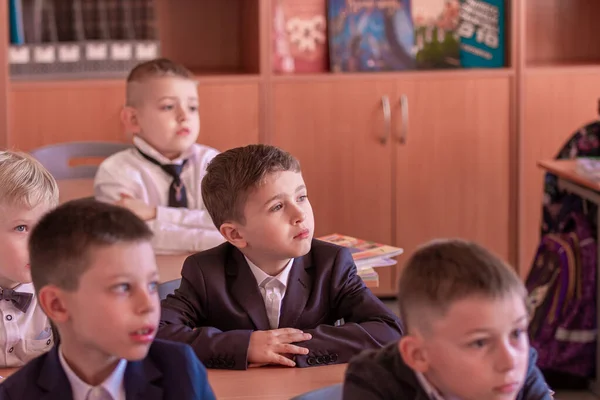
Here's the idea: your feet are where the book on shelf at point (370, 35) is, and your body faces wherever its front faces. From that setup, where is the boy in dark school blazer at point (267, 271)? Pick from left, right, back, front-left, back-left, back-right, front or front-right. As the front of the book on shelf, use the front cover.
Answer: front

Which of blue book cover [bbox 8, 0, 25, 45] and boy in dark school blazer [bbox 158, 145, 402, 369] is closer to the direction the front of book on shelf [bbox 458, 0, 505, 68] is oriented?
the boy in dark school blazer

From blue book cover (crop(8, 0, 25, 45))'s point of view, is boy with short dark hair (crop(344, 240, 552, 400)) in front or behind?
in front

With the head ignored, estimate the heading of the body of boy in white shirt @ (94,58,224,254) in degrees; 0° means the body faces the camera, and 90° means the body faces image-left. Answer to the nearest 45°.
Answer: approximately 315°

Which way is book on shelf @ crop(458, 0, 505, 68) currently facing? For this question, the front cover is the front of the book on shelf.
toward the camera

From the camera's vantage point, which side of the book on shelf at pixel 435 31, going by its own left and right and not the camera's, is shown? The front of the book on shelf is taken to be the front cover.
front

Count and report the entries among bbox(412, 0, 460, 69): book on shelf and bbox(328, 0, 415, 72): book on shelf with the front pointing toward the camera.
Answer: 2

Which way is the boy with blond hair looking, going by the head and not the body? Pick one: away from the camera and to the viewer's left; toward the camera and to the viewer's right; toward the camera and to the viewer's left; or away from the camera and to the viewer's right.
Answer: toward the camera and to the viewer's right

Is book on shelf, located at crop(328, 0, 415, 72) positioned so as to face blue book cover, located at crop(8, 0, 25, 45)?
no

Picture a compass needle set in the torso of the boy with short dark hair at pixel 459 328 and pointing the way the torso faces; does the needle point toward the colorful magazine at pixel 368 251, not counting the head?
no

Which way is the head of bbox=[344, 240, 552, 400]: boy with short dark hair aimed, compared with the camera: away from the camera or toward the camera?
toward the camera

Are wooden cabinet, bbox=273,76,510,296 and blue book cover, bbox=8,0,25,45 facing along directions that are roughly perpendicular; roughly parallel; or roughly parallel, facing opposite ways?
roughly parallel

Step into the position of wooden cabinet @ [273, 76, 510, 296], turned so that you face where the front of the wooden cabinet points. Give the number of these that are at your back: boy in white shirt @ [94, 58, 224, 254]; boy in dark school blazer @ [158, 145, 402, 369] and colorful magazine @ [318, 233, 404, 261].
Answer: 0

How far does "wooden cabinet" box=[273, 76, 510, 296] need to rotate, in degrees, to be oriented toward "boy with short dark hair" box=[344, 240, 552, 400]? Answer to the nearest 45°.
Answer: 0° — it already faces them

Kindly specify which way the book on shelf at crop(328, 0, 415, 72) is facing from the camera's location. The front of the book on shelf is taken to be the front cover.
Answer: facing the viewer

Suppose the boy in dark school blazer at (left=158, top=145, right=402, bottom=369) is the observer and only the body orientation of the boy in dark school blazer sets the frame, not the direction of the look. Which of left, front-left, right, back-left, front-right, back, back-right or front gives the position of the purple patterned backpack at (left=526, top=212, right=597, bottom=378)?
back-left

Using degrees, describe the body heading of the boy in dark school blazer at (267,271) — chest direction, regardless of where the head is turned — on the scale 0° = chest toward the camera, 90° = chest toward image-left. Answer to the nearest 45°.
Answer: approximately 0°

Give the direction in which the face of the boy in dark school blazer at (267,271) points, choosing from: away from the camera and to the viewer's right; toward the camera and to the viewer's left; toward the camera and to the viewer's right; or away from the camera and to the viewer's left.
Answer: toward the camera and to the viewer's right
